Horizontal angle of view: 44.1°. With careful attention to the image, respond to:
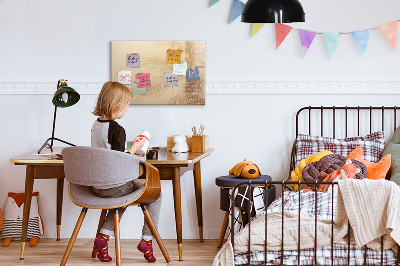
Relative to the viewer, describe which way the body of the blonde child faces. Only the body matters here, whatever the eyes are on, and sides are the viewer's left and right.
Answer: facing away from the viewer and to the right of the viewer

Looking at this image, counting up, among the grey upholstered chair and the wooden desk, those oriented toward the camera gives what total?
1

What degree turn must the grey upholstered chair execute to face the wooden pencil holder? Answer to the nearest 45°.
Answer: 0° — it already faces it

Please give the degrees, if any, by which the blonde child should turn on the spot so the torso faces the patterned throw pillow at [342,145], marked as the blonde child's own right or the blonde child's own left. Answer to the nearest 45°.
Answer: approximately 45° to the blonde child's own right

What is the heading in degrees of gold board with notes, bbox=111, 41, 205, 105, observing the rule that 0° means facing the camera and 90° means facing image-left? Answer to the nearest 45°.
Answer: approximately 0°

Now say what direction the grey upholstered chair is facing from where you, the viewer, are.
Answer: facing away from the viewer and to the right of the viewer

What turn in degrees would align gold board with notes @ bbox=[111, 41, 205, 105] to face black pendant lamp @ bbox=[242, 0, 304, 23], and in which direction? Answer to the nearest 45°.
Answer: approximately 45° to its left
